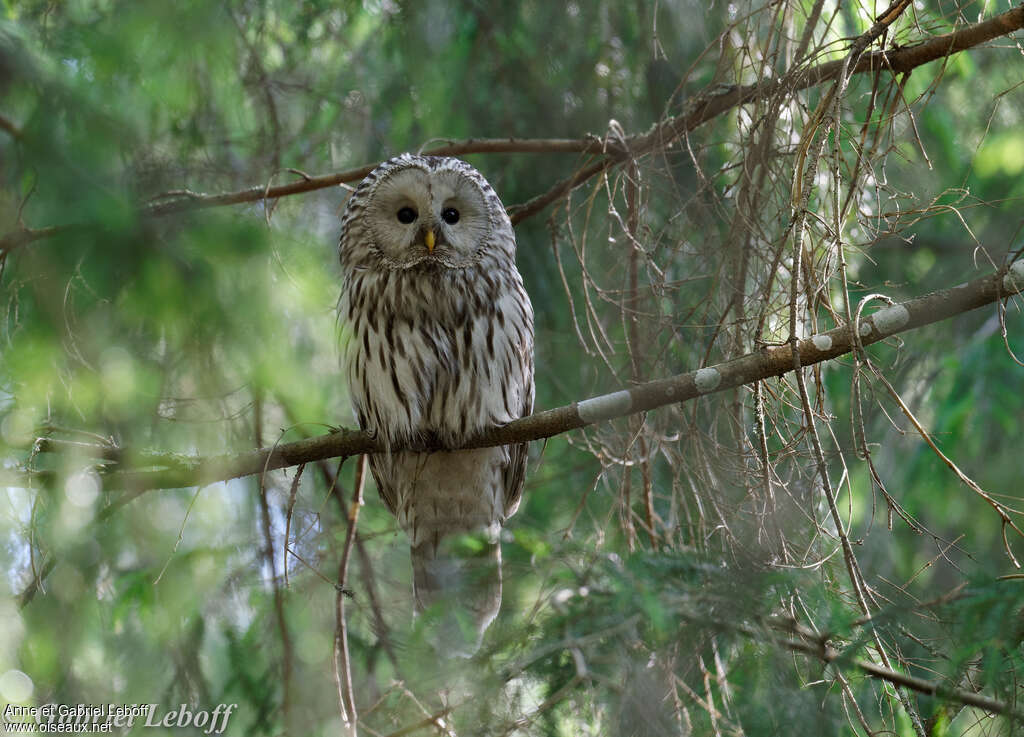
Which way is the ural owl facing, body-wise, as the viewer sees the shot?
toward the camera
